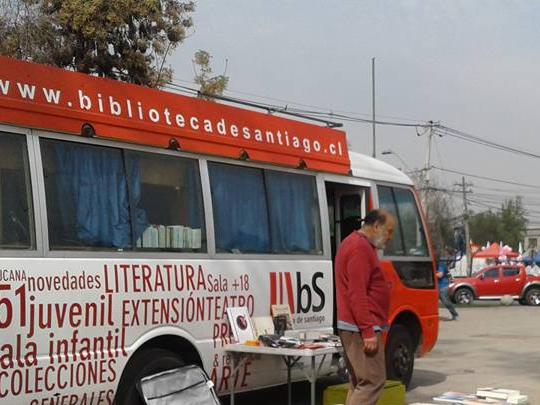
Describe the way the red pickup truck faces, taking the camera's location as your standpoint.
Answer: facing to the left of the viewer

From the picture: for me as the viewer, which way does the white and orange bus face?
facing away from the viewer and to the right of the viewer

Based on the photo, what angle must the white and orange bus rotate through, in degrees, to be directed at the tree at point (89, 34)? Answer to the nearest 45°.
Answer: approximately 45° to its left

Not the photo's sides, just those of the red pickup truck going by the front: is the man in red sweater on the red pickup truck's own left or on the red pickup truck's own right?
on the red pickup truck's own left
